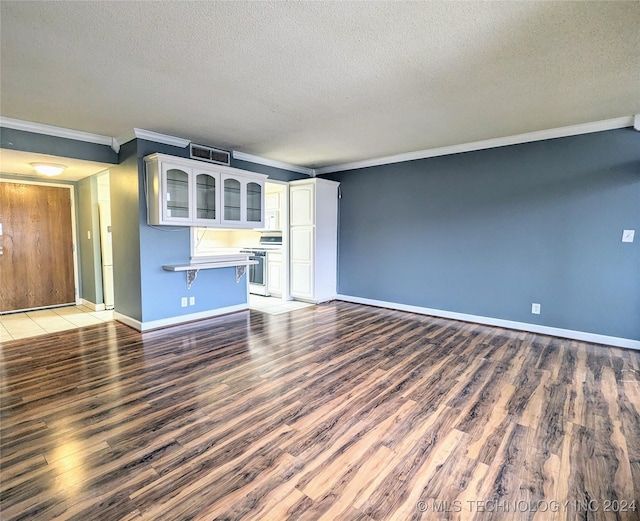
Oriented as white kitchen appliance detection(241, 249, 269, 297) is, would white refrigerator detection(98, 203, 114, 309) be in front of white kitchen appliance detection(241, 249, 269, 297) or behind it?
in front

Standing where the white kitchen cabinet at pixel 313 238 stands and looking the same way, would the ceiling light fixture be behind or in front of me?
in front

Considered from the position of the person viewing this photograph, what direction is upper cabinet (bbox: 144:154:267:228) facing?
facing the viewer and to the right of the viewer

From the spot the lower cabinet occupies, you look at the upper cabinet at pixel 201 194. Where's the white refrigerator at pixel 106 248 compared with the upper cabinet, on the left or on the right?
right

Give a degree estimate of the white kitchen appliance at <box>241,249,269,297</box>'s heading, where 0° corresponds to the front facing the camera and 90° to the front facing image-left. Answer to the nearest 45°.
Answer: approximately 45°

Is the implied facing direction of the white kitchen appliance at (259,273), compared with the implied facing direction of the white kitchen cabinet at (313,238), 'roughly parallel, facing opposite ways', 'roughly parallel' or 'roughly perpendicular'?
roughly parallel

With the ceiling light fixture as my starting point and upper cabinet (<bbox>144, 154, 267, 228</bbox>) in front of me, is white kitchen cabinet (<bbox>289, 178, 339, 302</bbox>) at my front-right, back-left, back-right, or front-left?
front-left

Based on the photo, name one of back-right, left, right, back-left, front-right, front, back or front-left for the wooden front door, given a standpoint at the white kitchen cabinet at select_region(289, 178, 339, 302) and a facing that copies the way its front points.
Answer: front-right

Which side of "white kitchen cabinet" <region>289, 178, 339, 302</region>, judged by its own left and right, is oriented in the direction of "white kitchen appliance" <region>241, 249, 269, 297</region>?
right

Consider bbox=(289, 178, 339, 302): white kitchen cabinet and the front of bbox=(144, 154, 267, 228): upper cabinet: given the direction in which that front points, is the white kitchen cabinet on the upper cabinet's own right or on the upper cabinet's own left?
on the upper cabinet's own left

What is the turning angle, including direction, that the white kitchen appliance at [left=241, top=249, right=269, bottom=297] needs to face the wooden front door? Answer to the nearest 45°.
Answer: approximately 45° to its right

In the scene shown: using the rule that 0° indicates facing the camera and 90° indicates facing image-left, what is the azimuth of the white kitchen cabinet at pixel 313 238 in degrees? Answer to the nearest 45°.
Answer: approximately 45°

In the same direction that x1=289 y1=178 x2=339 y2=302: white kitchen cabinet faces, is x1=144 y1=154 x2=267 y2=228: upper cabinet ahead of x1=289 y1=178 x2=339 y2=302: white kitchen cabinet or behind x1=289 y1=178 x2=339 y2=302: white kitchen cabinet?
ahead

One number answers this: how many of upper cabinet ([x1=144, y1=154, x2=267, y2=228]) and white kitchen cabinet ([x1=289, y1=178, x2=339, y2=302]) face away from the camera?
0

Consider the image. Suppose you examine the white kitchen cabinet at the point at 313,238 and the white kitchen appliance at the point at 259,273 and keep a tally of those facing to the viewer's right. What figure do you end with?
0
